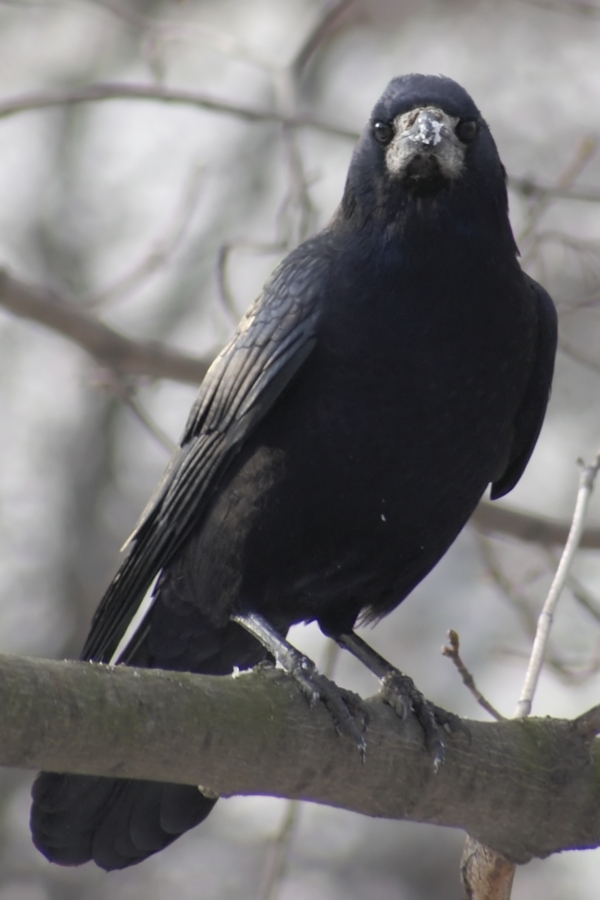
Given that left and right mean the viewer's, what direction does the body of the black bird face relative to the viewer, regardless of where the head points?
facing the viewer and to the right of the viewer

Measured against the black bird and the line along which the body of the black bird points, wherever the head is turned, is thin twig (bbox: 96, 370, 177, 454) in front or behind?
behind

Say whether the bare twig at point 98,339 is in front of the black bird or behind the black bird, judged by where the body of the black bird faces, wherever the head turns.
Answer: behind

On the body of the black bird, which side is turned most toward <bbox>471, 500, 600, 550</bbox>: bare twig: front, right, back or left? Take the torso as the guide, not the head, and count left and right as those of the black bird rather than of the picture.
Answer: left
